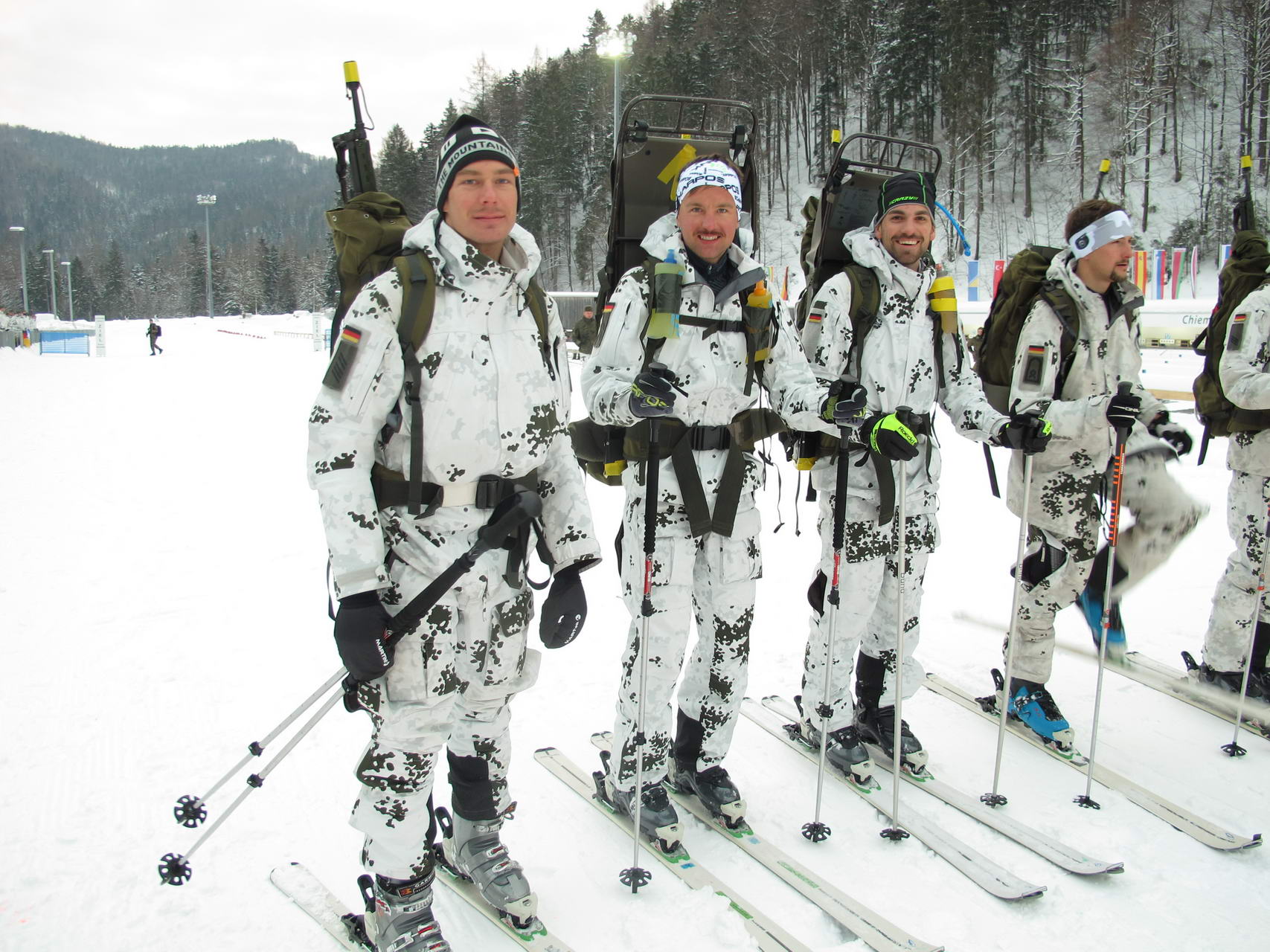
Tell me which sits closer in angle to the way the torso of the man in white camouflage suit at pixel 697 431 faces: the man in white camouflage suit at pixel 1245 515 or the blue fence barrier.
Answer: the man in white camouflage suit

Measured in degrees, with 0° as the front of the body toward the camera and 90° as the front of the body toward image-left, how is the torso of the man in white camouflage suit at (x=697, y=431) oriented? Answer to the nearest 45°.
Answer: approximately 315°

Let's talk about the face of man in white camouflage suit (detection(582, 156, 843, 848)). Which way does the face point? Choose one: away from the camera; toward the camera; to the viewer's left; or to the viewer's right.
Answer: toward the camera

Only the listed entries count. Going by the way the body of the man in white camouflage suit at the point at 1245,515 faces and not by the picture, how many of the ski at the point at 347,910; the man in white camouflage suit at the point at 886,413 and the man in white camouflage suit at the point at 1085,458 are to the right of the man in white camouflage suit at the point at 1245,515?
3

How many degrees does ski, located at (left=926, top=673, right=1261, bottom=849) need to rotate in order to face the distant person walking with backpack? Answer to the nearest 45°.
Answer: approximately 180°

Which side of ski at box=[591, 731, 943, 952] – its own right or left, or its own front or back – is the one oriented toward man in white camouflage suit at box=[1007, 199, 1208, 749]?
left

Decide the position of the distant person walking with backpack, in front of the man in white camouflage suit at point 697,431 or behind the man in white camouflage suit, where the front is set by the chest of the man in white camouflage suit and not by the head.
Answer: behind

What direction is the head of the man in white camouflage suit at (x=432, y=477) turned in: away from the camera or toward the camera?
toward the camera

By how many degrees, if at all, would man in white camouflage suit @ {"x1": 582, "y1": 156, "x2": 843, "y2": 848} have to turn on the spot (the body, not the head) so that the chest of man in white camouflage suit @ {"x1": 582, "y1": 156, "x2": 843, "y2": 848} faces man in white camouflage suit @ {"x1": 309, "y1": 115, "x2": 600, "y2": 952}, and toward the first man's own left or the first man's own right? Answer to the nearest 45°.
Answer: approximately 90° to the first man's own right

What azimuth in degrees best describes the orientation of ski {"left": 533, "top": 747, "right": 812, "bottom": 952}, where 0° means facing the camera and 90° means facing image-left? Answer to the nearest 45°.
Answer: approximately 315°

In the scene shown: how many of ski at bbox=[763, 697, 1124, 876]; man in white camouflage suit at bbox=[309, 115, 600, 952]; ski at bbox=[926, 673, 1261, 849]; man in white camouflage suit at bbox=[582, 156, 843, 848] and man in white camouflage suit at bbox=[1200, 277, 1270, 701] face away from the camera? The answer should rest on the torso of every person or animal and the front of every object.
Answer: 0

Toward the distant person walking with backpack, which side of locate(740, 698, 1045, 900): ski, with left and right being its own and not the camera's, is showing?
back

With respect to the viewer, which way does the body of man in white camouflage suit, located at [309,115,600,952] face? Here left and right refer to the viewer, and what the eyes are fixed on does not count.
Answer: facing the viewer and to the right of the viewer

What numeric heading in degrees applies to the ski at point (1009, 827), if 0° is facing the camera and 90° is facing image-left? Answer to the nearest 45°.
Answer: approximately 315°

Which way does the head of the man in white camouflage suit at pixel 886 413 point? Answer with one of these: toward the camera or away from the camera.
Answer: toward the camera

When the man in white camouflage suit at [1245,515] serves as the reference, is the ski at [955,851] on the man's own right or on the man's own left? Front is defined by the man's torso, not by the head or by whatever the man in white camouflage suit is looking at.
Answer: on the man's own right

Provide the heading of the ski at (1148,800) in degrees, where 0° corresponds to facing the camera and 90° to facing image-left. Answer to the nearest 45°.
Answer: approximately 315°
